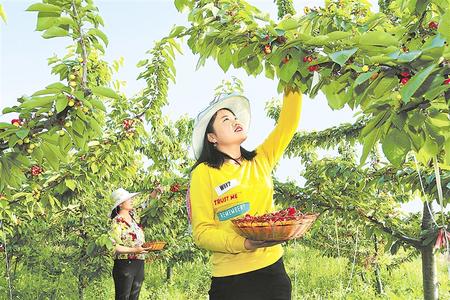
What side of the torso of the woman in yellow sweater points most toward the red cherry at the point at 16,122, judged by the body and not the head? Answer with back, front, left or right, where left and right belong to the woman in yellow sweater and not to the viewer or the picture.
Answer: right

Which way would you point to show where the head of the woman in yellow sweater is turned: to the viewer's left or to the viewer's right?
to the viewer's right

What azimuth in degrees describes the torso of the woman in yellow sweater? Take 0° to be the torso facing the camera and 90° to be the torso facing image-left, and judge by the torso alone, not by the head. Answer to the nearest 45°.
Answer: approximately 315°
